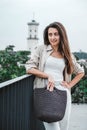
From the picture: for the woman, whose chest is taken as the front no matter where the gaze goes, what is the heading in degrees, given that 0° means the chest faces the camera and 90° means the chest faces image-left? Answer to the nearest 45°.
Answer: approximately 0°
